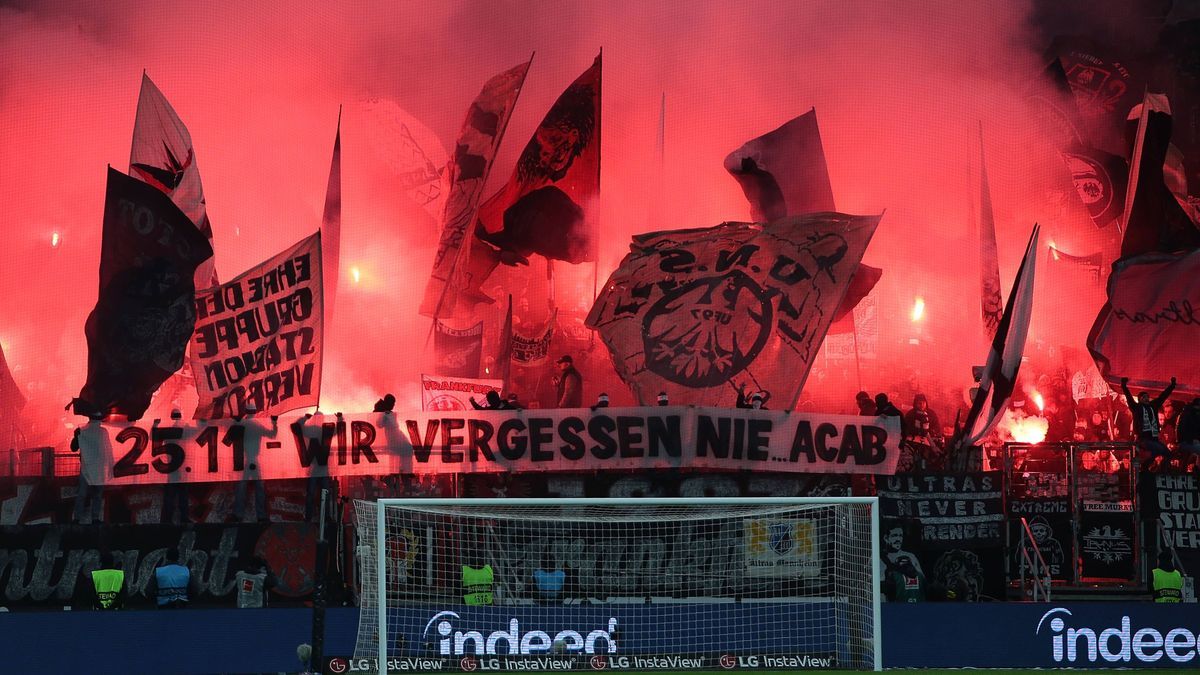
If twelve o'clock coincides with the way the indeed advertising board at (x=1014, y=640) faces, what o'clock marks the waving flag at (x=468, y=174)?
The waving flag is roughly at 4 o'clock from the indeed advertising board.

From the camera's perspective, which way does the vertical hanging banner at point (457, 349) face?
toward the camera

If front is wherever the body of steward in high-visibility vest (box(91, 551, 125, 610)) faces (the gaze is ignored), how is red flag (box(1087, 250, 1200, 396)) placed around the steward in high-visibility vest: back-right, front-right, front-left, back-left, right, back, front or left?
right

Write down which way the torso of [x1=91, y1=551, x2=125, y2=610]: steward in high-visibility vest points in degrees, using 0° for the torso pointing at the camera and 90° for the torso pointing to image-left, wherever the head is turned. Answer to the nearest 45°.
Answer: approximately 180°

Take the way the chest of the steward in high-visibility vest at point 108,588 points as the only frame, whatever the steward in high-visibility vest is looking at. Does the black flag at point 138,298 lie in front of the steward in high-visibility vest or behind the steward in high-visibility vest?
in front

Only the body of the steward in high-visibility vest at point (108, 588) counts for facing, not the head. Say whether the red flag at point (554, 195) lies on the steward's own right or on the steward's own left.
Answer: on the steward's own right

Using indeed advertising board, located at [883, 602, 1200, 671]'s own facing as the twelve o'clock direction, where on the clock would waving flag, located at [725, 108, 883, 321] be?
The waving flag is roughly at 5 o'clock from the indeed advertising board.

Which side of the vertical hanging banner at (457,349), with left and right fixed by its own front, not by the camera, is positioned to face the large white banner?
front

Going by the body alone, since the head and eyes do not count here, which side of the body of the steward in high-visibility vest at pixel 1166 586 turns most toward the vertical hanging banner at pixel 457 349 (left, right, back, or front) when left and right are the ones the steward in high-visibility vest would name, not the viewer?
left

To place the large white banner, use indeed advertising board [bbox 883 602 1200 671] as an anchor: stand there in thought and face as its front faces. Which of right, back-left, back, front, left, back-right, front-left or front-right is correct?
right

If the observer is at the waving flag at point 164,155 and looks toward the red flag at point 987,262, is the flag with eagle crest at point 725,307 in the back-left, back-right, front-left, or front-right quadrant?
front-right

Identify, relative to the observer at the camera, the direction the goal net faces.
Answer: facing the viewer

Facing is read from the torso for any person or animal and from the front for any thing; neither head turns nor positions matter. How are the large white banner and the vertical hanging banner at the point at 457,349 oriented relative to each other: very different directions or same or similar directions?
same or similar directions

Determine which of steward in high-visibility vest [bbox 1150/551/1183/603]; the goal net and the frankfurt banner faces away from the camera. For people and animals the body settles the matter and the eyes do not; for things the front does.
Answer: the steward in high-visibility vest

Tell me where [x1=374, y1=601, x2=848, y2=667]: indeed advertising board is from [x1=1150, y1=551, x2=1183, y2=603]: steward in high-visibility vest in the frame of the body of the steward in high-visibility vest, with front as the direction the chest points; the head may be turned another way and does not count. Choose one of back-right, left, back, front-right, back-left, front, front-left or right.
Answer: back-left

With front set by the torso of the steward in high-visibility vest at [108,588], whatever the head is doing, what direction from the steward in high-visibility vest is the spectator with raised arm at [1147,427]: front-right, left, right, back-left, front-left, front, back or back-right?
right
